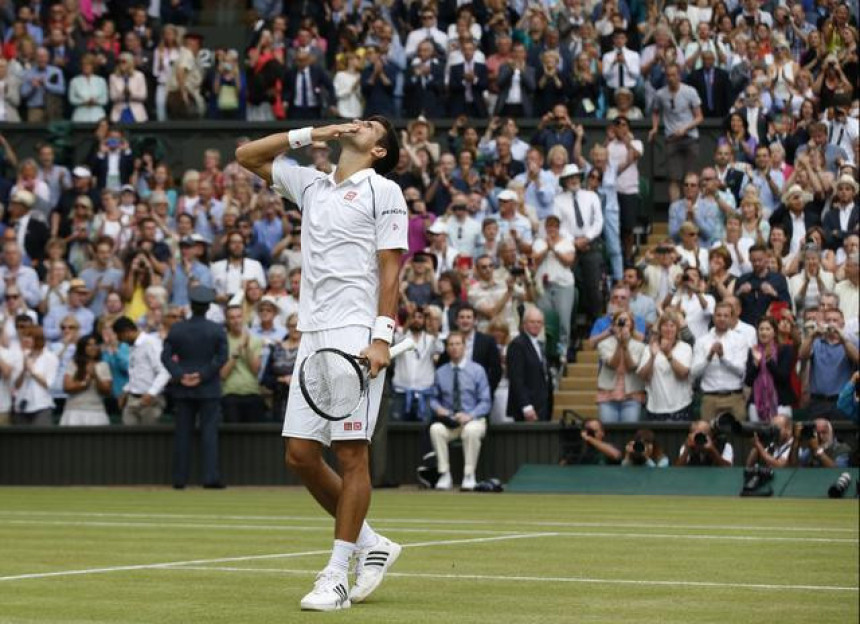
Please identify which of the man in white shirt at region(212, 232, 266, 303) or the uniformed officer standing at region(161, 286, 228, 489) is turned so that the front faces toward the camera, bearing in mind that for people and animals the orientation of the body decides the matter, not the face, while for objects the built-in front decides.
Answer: the man in white shirt

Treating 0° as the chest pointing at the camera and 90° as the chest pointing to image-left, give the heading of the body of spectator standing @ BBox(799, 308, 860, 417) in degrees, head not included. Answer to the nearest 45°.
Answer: approximately 0°

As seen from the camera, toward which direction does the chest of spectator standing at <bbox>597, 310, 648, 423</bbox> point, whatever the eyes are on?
toward the camera

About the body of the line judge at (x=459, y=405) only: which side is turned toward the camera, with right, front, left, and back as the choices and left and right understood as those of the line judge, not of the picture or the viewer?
front

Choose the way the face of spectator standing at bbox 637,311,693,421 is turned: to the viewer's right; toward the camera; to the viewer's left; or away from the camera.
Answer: toward the camera

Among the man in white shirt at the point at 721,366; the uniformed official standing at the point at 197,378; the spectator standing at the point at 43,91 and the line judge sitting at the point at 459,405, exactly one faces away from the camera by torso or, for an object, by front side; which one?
the uniformed official standing at the point at 197,378

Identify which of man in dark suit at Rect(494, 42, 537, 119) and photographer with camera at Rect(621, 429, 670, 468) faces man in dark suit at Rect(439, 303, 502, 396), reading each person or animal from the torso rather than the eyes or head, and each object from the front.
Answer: man in dark suit at Rect(494, 42, 537, 119)

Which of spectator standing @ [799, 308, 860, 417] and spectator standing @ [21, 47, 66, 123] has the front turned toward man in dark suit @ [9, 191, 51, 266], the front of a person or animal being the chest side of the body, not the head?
spectator standing @ [21, 47, 66, 123]

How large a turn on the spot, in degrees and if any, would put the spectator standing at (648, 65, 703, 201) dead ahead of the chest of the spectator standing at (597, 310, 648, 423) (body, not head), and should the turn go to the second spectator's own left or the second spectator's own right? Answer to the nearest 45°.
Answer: approximately 180°

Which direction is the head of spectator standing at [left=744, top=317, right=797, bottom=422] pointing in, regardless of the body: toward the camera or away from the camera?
toward the camera

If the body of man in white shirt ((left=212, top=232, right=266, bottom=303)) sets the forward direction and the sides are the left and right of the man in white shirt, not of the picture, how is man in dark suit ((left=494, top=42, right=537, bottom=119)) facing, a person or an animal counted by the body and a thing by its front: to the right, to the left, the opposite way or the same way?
the same way

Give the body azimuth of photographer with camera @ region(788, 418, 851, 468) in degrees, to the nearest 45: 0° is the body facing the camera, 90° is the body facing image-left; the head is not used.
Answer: approximately 45°

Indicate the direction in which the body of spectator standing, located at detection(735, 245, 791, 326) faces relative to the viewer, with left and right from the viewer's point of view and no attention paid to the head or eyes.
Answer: facing the viewer

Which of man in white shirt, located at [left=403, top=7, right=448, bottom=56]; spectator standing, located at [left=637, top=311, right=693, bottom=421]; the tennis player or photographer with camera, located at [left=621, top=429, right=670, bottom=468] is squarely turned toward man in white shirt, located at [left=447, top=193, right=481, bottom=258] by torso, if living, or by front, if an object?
man in white shirt, located at [left=403, top=7, right=448, bottom=56]
